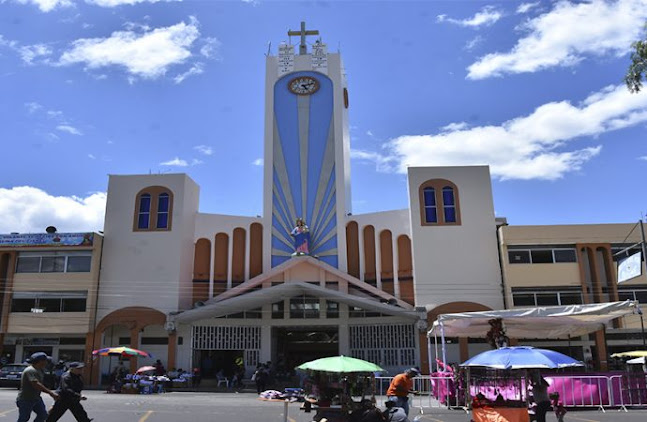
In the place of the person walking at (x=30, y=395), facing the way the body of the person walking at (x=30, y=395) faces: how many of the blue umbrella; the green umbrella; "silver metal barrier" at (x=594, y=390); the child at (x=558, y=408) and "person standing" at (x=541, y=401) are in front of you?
5

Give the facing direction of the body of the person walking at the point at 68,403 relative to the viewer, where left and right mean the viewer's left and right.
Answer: facing to the right of the viewer

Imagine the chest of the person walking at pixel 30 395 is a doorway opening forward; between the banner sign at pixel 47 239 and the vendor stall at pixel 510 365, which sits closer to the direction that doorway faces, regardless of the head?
the vendor stall

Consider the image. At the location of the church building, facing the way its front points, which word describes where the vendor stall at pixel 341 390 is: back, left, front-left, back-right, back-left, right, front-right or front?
front

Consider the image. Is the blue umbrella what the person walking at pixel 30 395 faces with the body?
yes

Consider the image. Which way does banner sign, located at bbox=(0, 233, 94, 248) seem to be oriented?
toward the camera

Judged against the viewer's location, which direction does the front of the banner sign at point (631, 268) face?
facing the viewer and to the left of the viewer

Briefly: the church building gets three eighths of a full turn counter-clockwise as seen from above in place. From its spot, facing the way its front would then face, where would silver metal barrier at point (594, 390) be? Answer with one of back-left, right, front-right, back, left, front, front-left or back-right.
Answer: right

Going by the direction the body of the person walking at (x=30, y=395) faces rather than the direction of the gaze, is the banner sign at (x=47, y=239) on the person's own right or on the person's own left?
on the person's own left

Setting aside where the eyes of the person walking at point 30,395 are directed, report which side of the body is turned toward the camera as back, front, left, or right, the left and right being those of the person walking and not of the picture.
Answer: right

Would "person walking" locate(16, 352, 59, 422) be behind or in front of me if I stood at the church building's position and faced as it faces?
in front

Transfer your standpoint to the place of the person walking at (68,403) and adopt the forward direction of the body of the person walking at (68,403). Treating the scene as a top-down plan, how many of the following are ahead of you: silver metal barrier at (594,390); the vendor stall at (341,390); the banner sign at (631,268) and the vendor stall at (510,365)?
4

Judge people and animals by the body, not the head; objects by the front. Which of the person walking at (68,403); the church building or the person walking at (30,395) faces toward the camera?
the church building

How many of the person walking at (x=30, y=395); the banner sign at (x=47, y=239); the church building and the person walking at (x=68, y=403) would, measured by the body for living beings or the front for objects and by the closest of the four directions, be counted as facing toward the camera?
2

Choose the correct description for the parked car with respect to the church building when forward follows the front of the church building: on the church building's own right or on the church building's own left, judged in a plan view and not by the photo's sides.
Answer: on the church building's own right

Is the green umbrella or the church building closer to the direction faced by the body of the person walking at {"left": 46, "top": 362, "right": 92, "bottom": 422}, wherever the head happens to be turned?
the green umbrella
